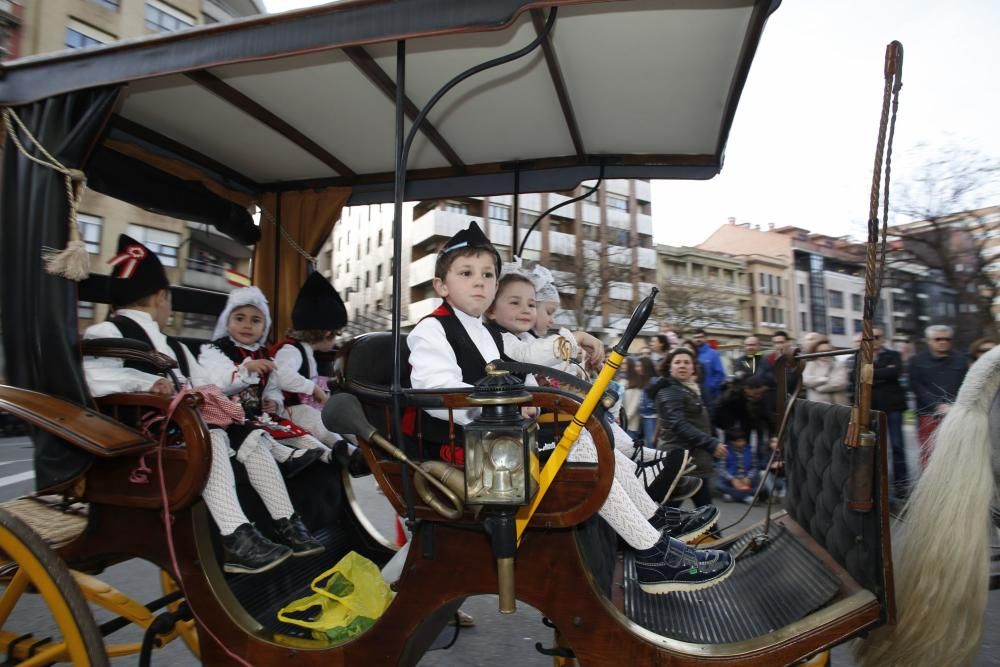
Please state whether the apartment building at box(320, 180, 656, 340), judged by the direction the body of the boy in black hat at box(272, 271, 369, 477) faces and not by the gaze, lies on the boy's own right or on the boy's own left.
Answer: on the boy's own left

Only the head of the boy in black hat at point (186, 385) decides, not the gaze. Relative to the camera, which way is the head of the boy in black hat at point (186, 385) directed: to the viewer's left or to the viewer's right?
to the viewer's right

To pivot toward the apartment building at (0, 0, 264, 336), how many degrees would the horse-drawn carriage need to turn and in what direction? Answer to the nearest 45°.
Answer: approximately 135° to its left

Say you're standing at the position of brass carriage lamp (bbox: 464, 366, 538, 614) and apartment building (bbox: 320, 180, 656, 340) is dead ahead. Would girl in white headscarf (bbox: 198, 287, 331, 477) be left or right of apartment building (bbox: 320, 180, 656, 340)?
left

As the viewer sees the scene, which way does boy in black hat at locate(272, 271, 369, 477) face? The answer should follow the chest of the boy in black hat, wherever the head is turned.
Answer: to the viewer's right

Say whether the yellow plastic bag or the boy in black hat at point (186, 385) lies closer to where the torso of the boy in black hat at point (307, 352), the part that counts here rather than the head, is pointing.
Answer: the yellow plastic bag

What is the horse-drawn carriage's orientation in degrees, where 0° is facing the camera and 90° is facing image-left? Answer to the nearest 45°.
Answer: approximately 270°
